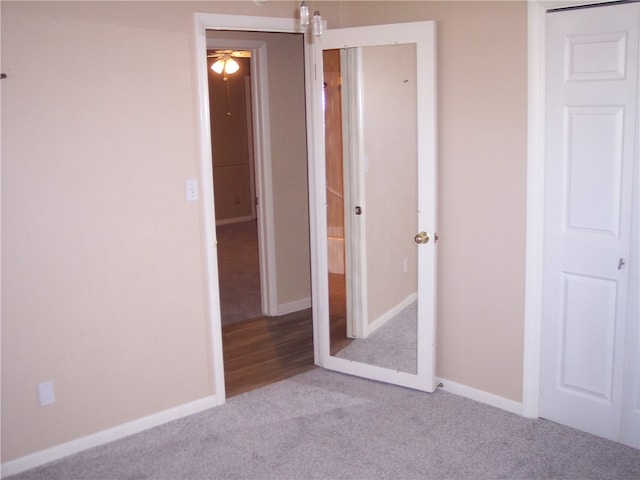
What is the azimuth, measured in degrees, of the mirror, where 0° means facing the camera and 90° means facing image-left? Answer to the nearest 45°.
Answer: approximately 45°

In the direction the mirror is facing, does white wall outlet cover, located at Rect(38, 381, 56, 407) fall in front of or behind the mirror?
in front

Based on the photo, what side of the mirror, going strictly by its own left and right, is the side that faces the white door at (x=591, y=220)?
left
